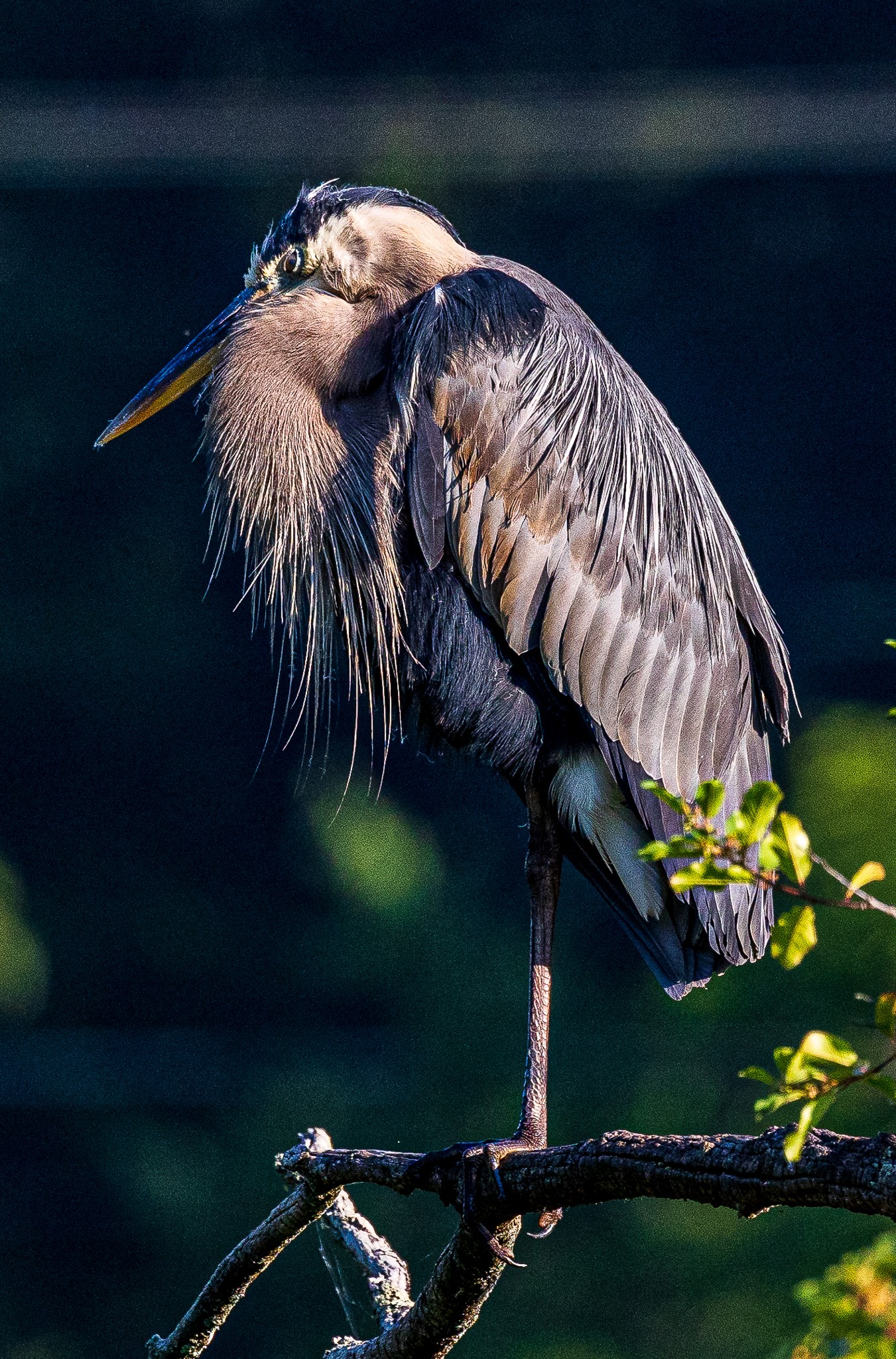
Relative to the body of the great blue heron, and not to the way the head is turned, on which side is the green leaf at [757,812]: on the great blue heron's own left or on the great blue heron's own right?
on the great blue heron's own left

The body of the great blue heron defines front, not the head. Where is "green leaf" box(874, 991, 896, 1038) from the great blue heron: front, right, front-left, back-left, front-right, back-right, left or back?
back

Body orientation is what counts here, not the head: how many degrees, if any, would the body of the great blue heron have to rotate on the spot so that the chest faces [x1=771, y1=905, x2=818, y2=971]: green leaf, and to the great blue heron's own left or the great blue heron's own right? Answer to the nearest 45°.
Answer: approximately 180°

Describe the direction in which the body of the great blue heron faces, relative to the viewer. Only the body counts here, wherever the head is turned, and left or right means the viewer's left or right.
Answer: facing to the left of the viewer
